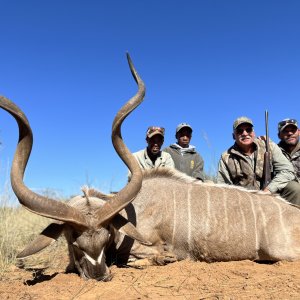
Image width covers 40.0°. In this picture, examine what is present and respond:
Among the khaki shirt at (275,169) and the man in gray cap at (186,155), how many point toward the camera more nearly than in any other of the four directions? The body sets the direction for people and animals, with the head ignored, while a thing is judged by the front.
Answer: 2

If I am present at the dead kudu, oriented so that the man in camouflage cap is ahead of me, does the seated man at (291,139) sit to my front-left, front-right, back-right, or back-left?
front-right

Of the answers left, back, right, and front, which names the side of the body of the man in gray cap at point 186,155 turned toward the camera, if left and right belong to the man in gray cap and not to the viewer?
front

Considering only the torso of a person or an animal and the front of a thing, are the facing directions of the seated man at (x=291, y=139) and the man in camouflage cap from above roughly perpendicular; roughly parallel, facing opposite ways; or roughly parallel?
roughly parallel

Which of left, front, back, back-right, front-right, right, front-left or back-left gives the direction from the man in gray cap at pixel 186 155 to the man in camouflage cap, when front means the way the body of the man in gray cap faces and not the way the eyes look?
front-right

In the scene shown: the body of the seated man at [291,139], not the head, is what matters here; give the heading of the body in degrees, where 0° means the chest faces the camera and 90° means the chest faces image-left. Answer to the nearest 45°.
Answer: approximately 0°

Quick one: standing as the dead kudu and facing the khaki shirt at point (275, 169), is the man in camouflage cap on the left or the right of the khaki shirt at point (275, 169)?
left

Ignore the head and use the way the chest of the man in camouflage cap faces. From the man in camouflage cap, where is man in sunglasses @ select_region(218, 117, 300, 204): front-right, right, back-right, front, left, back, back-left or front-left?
front-left

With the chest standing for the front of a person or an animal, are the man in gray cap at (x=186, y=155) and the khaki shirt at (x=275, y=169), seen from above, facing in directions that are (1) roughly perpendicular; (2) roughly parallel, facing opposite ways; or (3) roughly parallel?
roughly parallel

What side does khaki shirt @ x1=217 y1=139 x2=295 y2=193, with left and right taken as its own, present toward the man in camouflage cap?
right

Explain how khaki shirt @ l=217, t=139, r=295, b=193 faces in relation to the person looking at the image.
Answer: facing the viewer

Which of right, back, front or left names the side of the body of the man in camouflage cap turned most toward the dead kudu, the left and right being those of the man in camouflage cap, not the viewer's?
front

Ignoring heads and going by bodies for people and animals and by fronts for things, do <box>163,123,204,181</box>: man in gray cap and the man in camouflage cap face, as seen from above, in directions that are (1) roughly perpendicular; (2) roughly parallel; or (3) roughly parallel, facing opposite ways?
roughly parallel
